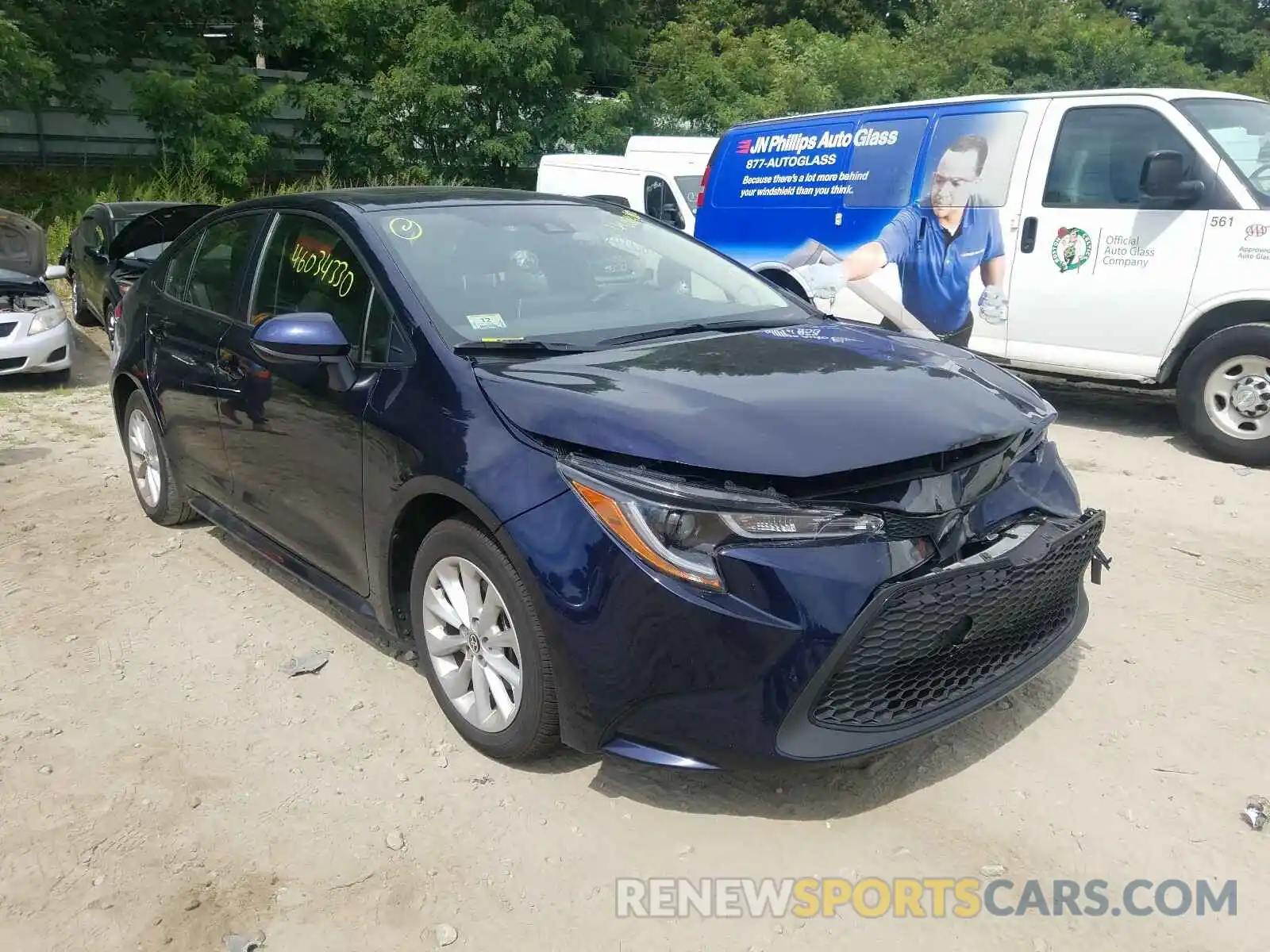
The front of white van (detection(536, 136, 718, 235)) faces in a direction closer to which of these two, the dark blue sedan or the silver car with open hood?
the dark blue sedan

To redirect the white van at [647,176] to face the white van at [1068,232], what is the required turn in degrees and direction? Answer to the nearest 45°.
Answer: approximately 45° to its right

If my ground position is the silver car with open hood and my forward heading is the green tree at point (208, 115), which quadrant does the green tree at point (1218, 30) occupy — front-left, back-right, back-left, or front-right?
front-right

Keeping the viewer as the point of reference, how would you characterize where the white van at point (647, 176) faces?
facing the viewer and to the right of the viewer

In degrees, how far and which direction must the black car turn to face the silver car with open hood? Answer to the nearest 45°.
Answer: approximately 45° to its right

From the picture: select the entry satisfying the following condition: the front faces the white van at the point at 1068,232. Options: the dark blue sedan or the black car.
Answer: the black car

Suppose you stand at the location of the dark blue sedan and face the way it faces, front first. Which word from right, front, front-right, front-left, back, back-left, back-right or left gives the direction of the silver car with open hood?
back

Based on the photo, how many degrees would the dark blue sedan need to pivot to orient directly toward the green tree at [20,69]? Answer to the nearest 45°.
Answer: approximately 180°

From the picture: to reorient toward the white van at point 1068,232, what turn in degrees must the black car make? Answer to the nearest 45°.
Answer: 0° — it already faces it

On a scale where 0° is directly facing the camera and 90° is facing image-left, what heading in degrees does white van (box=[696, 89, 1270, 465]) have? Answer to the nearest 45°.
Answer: approximately 315°

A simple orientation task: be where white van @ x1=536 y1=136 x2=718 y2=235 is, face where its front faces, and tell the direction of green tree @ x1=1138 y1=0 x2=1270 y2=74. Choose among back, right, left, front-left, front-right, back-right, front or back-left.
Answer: left

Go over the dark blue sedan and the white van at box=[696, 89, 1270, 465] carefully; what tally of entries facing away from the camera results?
0

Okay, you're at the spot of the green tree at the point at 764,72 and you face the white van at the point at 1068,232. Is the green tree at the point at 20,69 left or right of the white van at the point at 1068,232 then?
right
